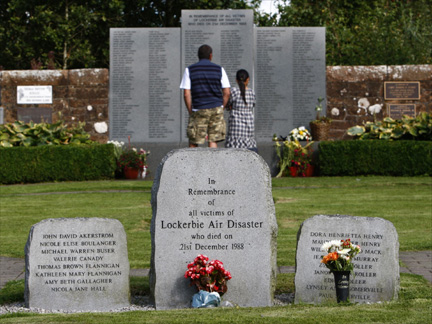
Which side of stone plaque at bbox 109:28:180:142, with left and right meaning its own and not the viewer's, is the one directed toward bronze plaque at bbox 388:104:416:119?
left

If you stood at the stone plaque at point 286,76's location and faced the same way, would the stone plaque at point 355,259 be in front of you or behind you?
in front

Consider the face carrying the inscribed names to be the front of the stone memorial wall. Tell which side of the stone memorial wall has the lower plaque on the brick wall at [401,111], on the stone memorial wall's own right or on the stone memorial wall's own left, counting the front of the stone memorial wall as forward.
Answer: on the stone memorial wall's own left

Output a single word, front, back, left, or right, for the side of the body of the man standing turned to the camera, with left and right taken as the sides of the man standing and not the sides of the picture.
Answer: back

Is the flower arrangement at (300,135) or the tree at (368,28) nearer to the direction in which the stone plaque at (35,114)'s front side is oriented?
the flower arrangement

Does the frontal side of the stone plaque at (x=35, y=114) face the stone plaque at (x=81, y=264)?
yes

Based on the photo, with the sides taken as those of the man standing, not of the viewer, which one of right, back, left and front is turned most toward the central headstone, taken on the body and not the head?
back
